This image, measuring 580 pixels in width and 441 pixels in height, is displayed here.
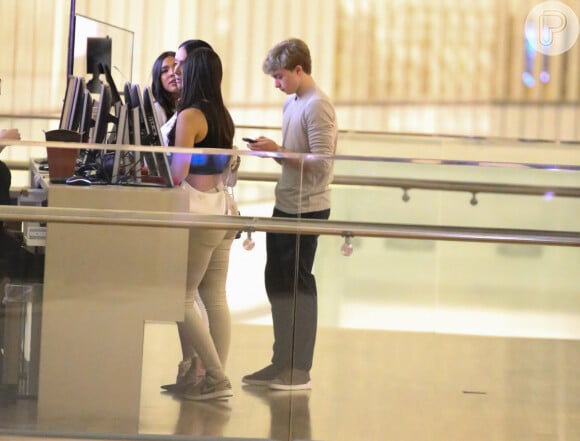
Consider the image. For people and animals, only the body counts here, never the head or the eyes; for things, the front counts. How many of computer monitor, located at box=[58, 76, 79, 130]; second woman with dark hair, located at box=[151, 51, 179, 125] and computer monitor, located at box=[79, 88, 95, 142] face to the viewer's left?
2

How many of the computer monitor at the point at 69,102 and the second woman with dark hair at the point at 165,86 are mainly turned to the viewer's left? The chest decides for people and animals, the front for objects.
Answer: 1

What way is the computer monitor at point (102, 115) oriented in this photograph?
to the viewer's left

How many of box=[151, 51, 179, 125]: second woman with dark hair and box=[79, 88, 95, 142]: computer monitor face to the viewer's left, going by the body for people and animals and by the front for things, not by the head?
1

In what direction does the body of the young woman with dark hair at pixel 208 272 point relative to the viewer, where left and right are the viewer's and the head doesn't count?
facing away from the viewer and to the left of the viewer
